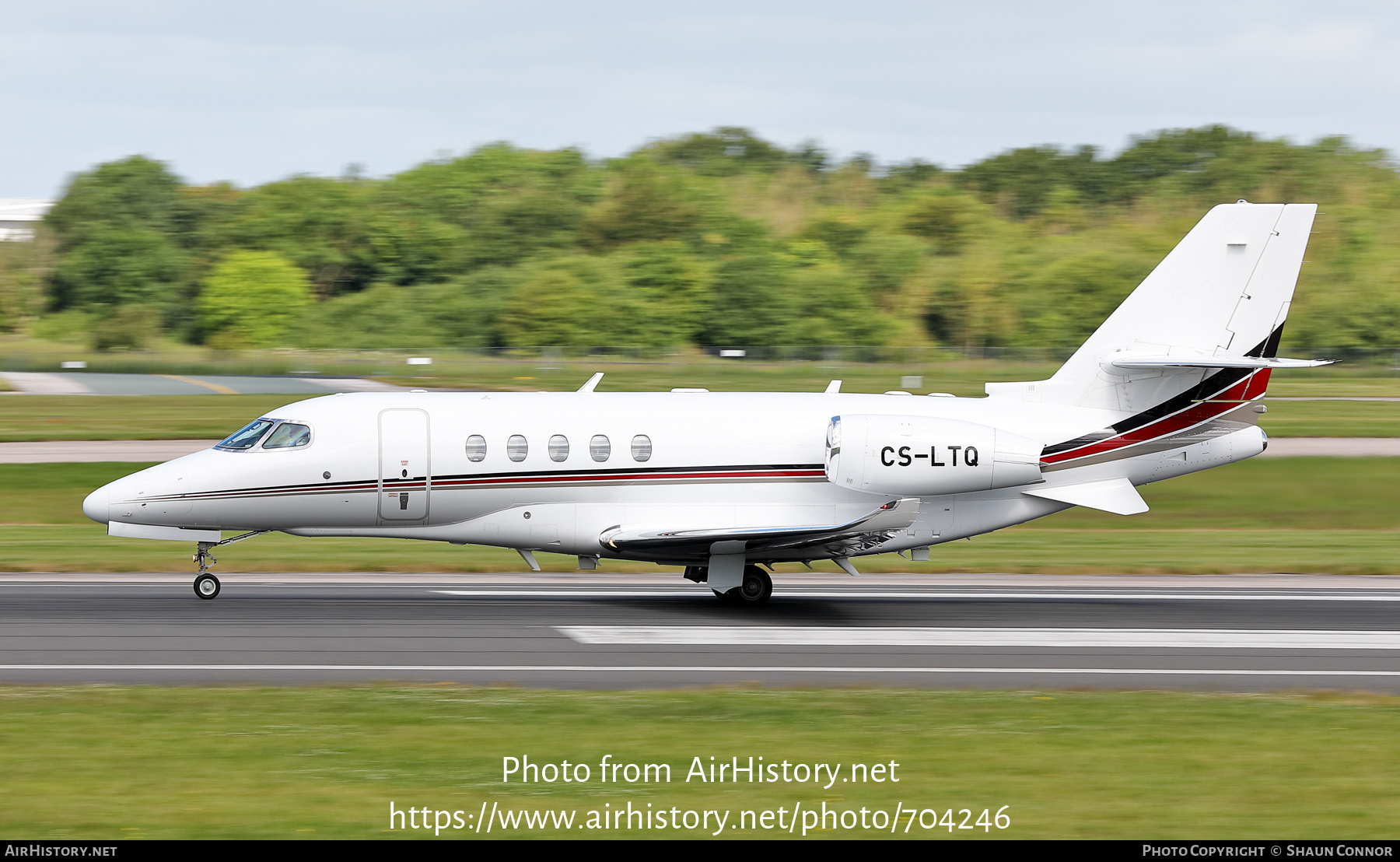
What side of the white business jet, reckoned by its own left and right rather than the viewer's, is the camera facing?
left
